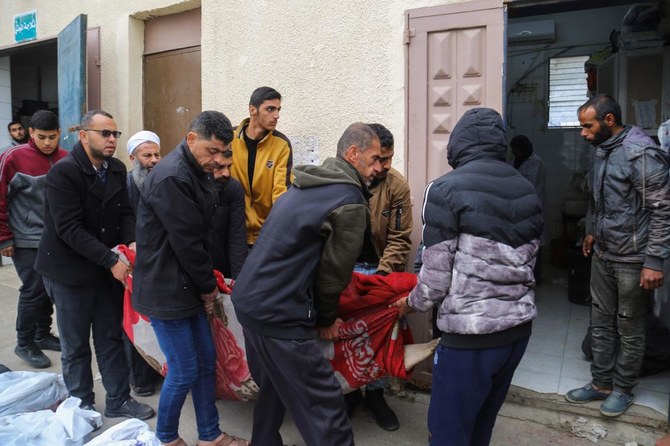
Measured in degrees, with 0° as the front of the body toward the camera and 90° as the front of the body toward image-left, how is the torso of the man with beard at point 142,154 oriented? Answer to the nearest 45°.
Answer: approximately 315°

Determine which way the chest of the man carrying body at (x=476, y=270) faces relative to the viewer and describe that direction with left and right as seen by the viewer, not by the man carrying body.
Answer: facing away from the viewer and to the left of the viewer

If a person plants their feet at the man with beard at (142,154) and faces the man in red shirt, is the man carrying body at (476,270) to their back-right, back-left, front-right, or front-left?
back-left

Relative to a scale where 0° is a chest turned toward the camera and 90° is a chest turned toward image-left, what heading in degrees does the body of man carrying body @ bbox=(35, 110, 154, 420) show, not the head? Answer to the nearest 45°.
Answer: approximately 315°

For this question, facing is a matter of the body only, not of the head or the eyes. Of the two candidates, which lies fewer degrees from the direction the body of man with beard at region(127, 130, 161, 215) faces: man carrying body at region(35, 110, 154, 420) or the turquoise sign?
the man carrying body

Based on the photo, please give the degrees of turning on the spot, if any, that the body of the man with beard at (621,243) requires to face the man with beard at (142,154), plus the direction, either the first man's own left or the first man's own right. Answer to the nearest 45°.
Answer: approximately 45° to the first man's own right

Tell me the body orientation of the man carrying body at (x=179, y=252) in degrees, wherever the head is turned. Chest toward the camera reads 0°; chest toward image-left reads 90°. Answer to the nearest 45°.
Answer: approximately 270°

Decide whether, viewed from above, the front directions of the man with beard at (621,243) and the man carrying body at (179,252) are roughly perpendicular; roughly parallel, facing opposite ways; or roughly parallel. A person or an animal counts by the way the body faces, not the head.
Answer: roughly parallel, facing opposite ways

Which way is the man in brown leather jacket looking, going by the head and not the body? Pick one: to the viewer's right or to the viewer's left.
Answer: to the viewer's left

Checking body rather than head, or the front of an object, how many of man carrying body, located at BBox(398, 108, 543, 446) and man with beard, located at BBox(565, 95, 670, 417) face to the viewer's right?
0

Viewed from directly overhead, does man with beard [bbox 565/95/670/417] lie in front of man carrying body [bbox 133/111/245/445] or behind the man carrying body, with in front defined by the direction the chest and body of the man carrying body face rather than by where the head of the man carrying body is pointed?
in front
